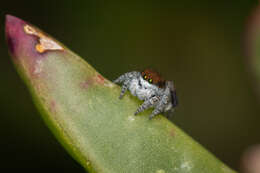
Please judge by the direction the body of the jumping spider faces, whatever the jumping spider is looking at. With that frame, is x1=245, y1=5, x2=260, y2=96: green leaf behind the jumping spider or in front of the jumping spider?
behind

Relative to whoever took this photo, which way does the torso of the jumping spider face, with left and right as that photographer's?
facing the viewer and to the left of the viewer
